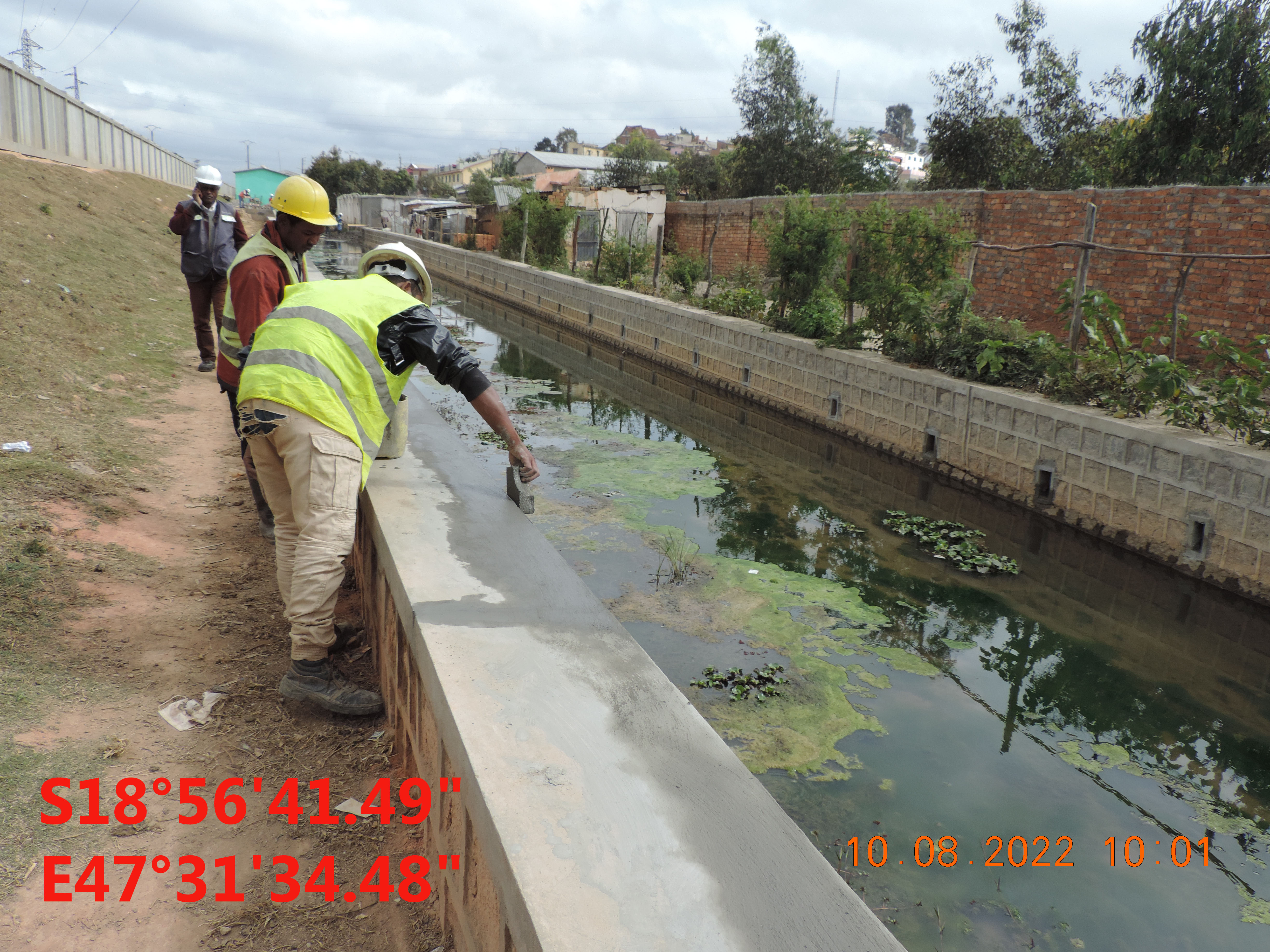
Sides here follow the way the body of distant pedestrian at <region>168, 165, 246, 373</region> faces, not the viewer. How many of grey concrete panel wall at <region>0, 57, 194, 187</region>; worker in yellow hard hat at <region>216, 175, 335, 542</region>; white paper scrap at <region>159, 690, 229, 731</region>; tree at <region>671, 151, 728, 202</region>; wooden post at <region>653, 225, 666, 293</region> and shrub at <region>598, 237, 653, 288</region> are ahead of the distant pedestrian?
2

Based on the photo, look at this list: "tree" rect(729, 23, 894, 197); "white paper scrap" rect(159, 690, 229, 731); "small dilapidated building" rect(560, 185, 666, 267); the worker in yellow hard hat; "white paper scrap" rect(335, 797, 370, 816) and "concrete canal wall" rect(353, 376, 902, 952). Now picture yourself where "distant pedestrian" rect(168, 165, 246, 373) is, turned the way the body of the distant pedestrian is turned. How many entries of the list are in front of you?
4

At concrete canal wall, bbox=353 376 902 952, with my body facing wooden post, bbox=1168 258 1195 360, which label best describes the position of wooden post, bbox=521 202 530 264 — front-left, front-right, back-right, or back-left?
front-left

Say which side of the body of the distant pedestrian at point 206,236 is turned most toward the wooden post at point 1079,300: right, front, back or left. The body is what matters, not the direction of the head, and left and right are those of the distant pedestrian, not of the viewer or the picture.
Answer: left

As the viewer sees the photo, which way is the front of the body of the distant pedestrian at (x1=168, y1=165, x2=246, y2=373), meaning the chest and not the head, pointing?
toward the camera

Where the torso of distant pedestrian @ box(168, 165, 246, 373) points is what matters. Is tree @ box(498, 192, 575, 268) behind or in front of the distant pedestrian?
behind

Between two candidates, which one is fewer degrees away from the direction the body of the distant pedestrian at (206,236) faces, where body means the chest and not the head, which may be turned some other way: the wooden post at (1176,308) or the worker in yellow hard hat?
the worker in yellow hard hat

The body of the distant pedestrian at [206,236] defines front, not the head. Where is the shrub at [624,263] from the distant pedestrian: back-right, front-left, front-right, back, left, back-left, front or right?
back-left

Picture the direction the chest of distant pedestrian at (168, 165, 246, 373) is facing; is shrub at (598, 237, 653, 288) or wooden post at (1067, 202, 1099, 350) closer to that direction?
the wooden post

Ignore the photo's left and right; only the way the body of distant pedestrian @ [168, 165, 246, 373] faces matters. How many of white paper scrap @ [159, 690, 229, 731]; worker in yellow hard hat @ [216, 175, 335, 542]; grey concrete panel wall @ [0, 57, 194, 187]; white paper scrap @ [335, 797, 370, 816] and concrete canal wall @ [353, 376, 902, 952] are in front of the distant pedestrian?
4

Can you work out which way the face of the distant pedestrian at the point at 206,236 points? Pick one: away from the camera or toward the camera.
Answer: toward the camera

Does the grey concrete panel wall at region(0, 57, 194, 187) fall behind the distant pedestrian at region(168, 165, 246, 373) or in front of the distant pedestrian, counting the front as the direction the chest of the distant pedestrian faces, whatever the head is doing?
behind

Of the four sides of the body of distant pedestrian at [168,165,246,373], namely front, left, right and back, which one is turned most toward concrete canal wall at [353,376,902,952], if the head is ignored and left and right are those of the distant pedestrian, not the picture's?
front

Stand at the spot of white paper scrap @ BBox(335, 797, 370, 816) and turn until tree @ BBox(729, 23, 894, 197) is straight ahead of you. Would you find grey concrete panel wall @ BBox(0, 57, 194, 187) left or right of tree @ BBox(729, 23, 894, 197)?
left

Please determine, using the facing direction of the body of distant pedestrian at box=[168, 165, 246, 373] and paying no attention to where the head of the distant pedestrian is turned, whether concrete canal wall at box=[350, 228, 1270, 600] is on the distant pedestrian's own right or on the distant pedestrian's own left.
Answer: on the distant pedestrian's own left
